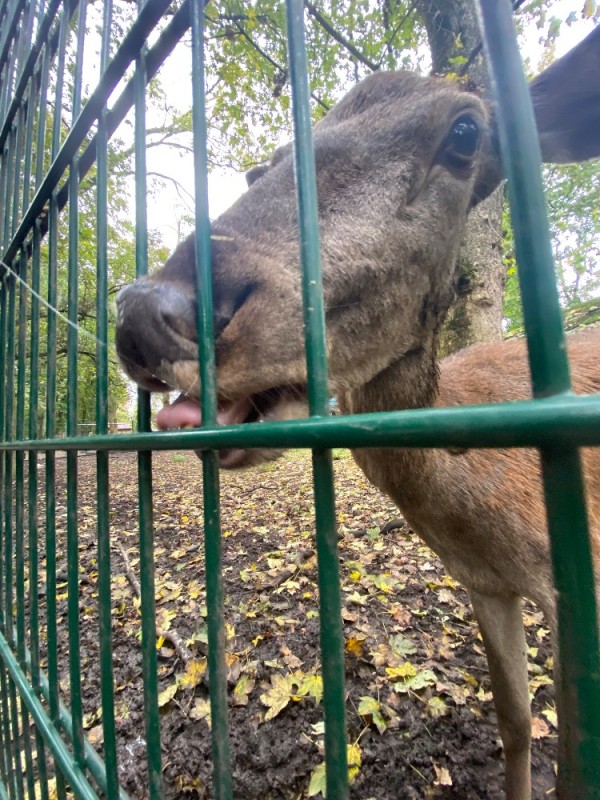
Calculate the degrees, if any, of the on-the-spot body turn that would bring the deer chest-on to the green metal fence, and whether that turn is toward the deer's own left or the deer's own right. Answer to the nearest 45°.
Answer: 0° — it already faces it

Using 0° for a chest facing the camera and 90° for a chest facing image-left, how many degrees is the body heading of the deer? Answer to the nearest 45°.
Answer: approximately 45°

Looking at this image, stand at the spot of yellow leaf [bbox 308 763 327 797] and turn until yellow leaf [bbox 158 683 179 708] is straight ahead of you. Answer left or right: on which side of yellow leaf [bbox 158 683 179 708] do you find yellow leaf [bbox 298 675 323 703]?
right
